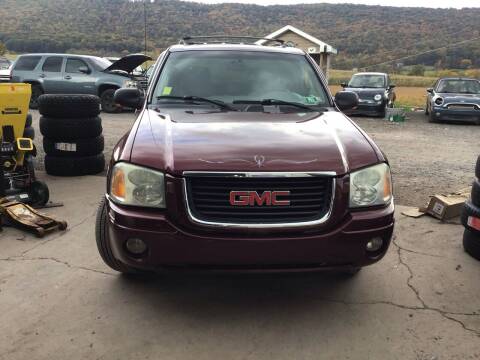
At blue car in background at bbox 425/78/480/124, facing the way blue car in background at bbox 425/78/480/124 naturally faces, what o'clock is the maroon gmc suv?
The maroon gmc suv is roughly at 12 o'clock from the blue car in background.

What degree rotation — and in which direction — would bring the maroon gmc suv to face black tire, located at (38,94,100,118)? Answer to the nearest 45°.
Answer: approximately 135° to its right

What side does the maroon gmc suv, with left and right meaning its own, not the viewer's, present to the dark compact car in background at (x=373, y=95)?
back

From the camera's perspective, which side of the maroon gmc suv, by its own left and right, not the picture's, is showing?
front

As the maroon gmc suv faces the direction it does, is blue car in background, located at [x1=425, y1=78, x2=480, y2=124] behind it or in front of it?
behind

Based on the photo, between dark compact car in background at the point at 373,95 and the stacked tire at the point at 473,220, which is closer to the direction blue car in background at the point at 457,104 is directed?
the stacked tire

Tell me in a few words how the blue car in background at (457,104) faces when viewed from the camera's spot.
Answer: facing the viewer

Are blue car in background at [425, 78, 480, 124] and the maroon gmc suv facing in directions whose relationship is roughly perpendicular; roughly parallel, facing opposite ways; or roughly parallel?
roughly parallel

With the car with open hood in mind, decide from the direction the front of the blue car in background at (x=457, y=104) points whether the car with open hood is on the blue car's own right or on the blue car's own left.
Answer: on the blue car's own right

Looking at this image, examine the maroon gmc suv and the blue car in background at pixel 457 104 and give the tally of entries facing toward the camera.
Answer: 2

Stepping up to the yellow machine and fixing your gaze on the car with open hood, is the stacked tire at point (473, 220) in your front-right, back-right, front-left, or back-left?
back-right

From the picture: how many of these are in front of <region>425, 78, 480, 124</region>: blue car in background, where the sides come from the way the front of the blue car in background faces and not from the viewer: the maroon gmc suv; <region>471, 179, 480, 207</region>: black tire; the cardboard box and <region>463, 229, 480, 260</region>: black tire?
4

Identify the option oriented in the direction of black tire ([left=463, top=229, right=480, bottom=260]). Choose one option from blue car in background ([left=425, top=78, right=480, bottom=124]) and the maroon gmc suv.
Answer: the blue car in background

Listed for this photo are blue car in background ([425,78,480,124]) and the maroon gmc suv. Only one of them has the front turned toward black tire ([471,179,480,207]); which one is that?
the blue car in background

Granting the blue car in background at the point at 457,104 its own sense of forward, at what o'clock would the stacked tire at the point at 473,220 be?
The stacked tire is roughly at 12 o'clock from the blue car in background.
